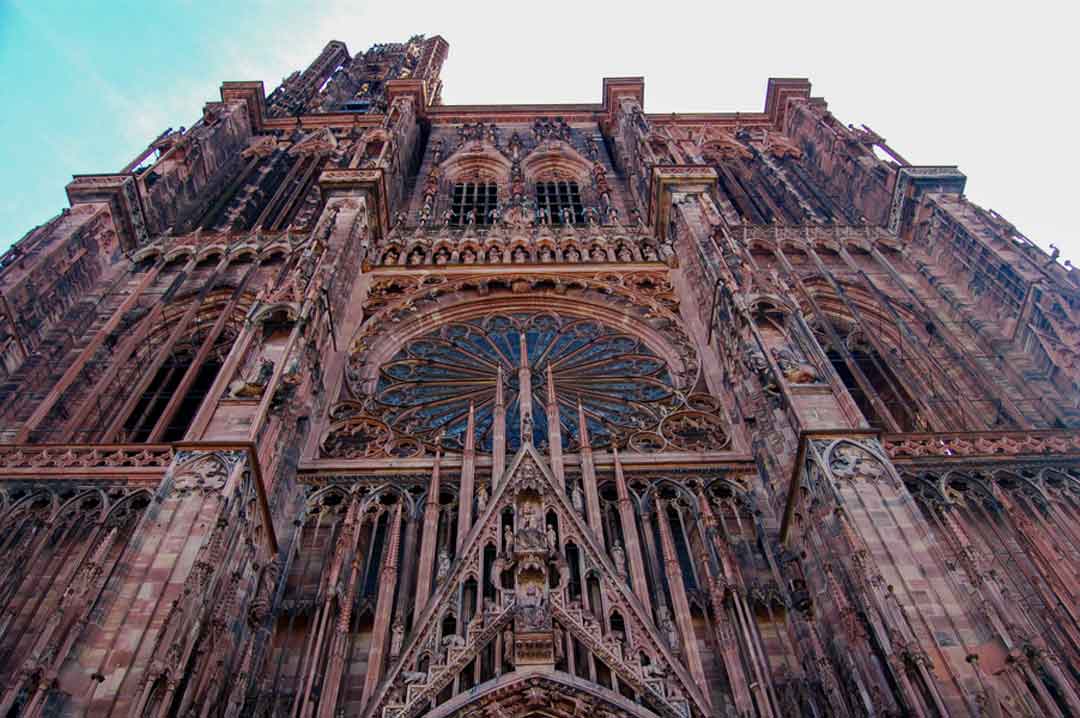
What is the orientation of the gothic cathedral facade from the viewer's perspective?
toward the camera

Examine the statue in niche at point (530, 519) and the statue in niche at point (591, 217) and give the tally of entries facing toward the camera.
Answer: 2

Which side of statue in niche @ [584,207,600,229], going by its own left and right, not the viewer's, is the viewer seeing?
front

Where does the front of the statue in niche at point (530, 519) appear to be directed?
toward the camera

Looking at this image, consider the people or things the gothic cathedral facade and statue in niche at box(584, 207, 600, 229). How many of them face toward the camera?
2

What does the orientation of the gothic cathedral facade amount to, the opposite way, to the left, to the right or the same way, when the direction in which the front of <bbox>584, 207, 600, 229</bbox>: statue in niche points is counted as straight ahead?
the same way

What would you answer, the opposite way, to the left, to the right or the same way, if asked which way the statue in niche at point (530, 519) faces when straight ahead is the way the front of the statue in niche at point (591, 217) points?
the same way
